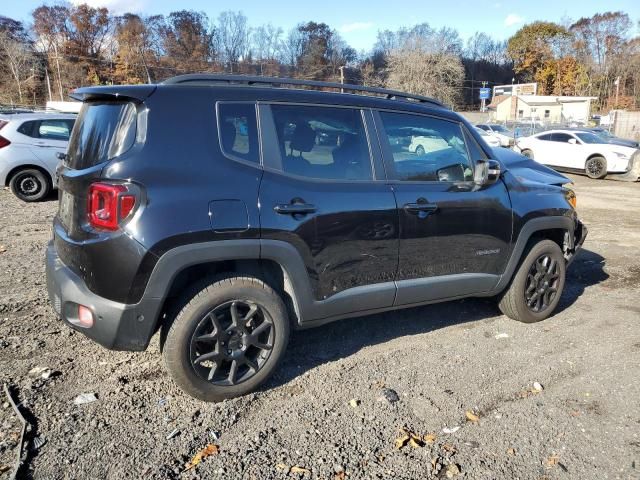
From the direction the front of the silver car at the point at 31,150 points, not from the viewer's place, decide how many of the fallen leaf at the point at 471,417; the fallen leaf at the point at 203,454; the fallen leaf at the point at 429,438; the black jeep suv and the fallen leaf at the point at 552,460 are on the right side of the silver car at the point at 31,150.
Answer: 5

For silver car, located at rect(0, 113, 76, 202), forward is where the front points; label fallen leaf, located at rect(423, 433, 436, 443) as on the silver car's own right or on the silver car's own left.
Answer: on the silver car's own right

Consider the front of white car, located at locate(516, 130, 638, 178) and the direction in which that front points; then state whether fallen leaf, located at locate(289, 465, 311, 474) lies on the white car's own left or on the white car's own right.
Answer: on the white car's own right

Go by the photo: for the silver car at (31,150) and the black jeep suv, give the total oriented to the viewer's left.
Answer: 0

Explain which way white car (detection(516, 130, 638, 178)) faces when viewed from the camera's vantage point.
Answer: facing the viewer and to the right of the viewer

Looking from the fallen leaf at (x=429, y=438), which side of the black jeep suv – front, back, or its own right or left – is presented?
right

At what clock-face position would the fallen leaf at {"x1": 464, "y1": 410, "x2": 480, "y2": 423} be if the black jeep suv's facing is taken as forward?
The fallen leaf is roughly at 2 o'clock from the black jeep suv.

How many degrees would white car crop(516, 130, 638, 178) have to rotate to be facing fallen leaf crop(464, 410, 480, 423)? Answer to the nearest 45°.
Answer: approximately 45° to its right

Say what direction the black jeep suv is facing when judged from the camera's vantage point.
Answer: facing away from the viewer and to the right of the viewer

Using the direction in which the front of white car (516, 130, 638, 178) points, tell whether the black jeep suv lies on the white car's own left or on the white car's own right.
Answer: on the white car's own right

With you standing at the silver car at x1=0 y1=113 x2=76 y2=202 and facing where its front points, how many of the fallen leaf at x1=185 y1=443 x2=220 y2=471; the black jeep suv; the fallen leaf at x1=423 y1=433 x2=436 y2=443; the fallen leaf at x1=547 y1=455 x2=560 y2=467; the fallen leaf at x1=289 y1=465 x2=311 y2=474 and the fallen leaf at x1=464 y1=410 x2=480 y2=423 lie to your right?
6
